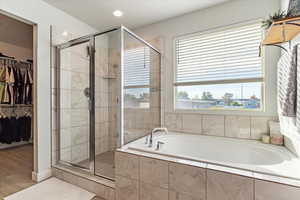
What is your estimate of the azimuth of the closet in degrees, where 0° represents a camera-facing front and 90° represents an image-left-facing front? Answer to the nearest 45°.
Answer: approximately 315°

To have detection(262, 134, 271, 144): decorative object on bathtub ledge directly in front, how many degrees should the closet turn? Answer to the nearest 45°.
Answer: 0° — it already faces it

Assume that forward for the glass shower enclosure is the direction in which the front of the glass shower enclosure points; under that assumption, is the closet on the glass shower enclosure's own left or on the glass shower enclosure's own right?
on the glass shower enclosure's own right

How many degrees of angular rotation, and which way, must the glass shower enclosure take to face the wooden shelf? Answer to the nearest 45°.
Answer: approximately 90° to its left

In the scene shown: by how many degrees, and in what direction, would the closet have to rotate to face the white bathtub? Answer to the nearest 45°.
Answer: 0° — it already faces it

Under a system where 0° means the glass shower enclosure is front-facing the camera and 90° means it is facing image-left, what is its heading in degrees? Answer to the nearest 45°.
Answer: approximately 45°

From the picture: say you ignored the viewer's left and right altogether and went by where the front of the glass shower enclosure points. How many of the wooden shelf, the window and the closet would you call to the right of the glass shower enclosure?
1

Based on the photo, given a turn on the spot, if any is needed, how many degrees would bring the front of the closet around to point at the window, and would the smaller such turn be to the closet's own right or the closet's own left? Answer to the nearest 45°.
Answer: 0° — it already faces it

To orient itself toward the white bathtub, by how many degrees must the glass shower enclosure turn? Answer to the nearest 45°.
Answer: approximately 90° to its left

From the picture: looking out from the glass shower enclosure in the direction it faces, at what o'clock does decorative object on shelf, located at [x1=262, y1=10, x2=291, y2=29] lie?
The decorative object on shelf is roughly at 9 o'clock from the glass shower enclosure.

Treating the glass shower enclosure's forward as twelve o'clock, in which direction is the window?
The window is roughly at 8 o'clock from the glass shower enclosure.
